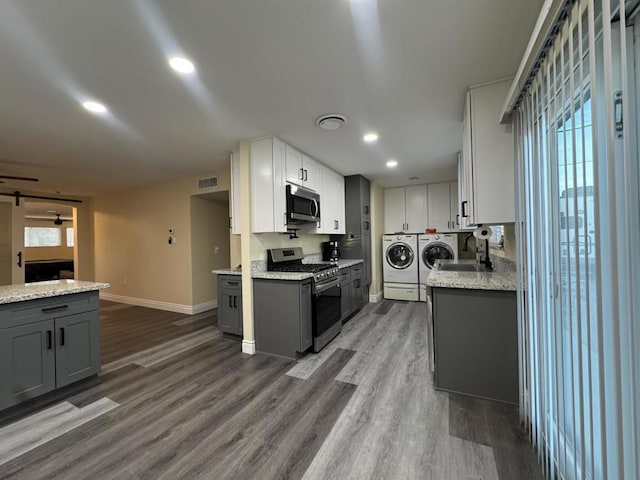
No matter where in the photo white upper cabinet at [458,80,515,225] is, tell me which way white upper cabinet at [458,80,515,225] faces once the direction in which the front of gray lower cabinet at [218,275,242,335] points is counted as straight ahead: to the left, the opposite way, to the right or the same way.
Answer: to the right

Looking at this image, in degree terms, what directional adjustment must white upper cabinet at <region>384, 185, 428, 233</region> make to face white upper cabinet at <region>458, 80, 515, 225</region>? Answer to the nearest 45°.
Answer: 0° — it already faces it

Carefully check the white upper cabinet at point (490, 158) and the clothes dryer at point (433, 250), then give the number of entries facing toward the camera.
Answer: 1

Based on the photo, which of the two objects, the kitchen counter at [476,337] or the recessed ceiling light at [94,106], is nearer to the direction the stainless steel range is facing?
the kitchen counter

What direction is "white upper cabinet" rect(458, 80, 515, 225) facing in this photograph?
to the viewer's left

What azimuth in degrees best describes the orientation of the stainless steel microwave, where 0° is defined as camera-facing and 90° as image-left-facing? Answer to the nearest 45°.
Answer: approximately 315°

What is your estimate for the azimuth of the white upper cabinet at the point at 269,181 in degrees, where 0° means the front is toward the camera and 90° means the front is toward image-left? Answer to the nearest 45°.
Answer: approximately 315°

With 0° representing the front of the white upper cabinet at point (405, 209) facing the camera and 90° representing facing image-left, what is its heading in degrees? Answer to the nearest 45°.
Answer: approximately 0°

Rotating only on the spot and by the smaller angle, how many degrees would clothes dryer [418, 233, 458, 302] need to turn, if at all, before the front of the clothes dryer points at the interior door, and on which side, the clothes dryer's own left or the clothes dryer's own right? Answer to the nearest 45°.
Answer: approximately 45° to the clothes dryer's own right

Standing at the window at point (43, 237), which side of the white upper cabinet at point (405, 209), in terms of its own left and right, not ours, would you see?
right
